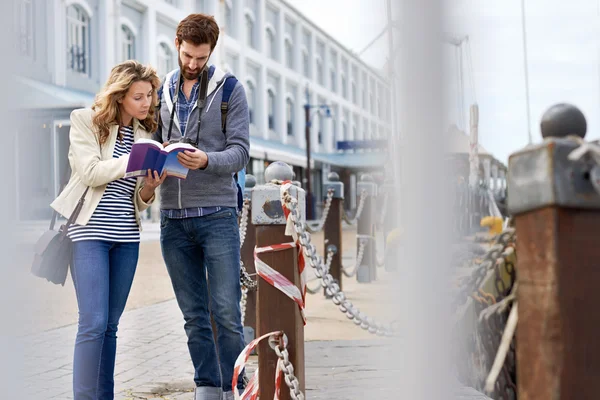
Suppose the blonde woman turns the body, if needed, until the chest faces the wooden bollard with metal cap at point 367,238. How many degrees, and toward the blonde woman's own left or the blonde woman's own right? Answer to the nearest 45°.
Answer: approximately 90° to the blonde woman's own left

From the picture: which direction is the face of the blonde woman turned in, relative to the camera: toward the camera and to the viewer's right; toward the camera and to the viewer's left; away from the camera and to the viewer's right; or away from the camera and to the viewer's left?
toward the camera and to the viewer's right

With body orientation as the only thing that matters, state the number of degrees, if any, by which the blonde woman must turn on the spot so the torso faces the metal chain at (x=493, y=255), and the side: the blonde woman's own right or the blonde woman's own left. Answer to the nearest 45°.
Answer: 0° — they already face it

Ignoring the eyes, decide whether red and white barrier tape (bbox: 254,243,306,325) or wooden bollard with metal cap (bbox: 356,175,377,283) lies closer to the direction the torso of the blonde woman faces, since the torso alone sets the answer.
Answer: the red and white barrier tape

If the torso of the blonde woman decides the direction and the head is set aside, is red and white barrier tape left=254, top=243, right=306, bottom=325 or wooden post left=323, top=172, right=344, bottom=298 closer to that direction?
the red and white barrier tape

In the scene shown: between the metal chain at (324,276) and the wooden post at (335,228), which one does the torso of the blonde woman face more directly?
the metal chain

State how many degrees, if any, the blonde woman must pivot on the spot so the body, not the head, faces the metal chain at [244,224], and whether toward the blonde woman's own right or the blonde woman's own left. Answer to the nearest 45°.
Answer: approximately 90° to the blonde woman's own left

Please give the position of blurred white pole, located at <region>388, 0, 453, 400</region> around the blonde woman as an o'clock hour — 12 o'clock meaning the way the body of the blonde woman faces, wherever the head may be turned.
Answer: The blurred white pole is roughly at 1 o'clock from the blonde woman.

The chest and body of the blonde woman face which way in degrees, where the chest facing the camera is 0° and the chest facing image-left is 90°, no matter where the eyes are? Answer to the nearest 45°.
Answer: approximately 315°
